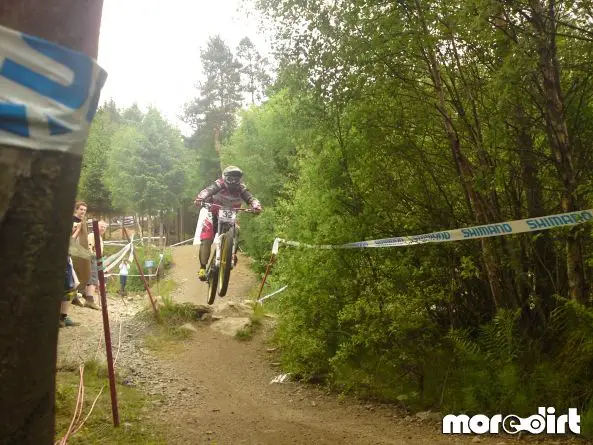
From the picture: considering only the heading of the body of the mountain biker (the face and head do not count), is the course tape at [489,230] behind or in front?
in front

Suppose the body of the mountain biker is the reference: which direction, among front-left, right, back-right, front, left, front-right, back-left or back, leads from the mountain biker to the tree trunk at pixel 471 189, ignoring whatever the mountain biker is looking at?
front-left

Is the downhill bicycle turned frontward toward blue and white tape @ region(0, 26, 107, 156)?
yes
